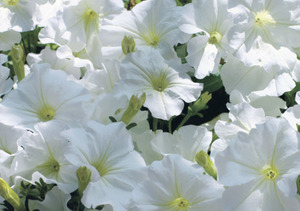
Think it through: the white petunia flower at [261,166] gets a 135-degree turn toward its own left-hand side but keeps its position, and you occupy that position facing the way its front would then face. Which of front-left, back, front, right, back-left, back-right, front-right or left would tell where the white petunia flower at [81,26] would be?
left

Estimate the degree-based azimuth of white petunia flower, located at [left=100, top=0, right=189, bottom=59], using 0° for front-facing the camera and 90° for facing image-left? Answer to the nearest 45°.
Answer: approximately 0°

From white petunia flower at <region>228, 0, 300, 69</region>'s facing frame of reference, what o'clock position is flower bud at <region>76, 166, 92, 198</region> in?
The flower bud is roughly at 1 o'clock from the white petunia flower.

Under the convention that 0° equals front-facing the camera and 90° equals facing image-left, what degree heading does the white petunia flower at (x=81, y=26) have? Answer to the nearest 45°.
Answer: approximately 0°
